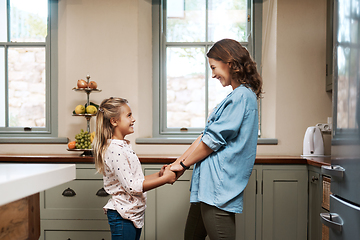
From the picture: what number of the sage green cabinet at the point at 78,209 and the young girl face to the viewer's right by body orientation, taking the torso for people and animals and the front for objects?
1

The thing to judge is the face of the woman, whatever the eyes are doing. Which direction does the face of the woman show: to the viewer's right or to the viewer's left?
to the viewer's left

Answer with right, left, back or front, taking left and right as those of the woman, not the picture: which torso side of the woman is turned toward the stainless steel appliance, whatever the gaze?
back

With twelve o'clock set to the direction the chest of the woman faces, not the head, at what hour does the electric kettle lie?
The electric kettle is roughly at 4 o'clock from the woman.

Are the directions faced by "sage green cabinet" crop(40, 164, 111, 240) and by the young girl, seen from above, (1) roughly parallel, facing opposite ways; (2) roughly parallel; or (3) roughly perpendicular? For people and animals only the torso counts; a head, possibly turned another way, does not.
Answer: roughly perpendicular

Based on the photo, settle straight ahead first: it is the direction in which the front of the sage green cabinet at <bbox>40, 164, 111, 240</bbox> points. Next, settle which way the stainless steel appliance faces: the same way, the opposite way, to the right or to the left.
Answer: to the right

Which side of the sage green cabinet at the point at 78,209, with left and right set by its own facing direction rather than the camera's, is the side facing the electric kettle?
left

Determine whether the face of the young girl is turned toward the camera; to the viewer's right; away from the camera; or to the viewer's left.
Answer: to the viewer's right

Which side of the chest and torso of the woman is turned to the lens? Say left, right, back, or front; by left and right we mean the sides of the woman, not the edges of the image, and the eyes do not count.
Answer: left

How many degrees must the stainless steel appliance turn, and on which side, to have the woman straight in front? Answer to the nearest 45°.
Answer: approximately 45° to its right

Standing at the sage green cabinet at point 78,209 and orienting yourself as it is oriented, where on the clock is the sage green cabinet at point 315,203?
the sage green cabinet at point 315,203 is roughly at 10 o'clock from the sage green cabinet at point 78,209.

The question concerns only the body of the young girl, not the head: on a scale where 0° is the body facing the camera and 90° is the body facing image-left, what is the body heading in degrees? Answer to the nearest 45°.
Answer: approximately 270°
